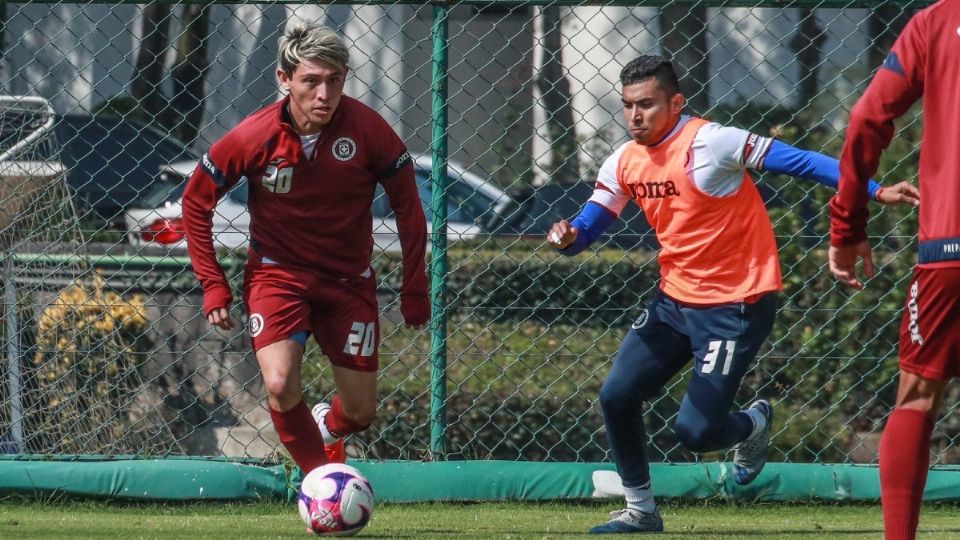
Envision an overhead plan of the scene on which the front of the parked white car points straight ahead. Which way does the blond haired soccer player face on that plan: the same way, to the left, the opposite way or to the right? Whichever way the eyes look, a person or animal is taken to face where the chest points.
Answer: to the right

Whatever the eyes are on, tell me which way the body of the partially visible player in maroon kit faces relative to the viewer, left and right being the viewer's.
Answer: facing away from the viewer

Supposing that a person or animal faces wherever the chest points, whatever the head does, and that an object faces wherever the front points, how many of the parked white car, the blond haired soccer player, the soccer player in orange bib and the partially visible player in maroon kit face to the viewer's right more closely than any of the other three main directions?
1

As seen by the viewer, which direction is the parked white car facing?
to the viewer's right

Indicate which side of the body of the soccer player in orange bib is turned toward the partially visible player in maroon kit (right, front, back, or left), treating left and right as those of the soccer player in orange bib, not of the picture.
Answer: left

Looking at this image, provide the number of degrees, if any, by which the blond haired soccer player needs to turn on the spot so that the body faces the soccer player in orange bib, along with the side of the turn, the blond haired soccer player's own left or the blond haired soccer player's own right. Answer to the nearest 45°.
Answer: approximately 90° to the blond haired soccer player's own left

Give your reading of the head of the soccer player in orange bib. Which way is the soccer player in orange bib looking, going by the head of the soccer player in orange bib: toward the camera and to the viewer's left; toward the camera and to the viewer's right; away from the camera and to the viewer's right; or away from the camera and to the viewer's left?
toward the camera and to the viewer's left

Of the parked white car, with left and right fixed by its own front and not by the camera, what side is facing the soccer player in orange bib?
right

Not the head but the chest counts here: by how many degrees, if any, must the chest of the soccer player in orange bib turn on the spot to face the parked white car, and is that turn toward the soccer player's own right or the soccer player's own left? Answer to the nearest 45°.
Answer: approximately 90° to the soccer player's own right
